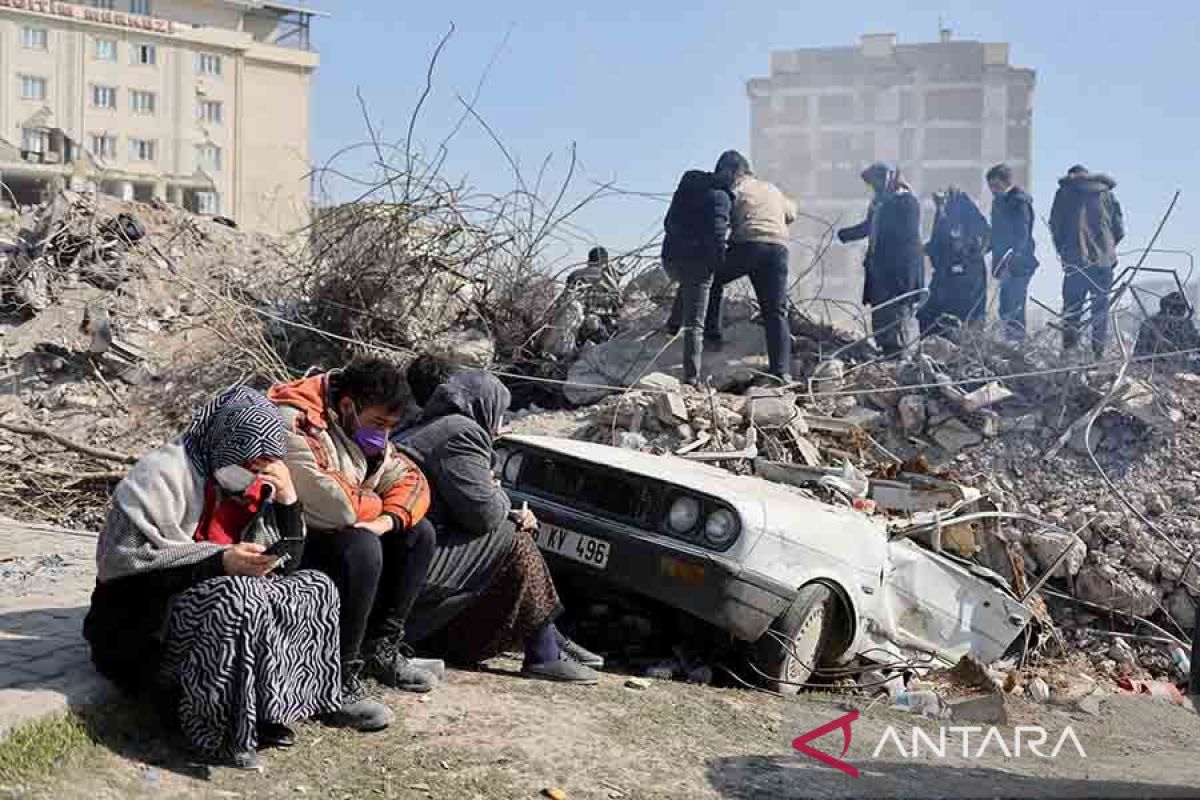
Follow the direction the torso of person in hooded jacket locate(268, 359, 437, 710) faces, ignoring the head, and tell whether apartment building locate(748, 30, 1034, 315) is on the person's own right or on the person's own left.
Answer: on the person's own left

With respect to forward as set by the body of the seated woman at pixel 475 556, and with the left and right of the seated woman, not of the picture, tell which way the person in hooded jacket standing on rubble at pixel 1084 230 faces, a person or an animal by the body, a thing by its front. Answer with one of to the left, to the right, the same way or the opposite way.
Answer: to the left

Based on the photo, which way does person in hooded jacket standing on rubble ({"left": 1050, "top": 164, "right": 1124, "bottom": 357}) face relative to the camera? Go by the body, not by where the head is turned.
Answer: away from the camera

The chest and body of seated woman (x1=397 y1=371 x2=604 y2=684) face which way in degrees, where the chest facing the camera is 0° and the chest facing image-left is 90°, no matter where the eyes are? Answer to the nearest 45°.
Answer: approximately 270°

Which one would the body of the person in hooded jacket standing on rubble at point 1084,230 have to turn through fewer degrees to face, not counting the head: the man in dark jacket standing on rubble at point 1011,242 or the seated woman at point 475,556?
the man in dark jacket standing on rubble

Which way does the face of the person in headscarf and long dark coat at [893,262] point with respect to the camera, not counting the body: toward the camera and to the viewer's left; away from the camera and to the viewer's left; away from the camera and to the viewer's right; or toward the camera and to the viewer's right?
away from the camera and to the viewer's left

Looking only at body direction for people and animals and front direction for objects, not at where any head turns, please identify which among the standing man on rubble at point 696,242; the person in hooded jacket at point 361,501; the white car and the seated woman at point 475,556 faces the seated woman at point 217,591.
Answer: the white car

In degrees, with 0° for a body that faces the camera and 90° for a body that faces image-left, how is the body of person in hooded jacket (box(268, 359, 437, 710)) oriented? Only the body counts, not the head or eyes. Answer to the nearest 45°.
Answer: approximately 315°

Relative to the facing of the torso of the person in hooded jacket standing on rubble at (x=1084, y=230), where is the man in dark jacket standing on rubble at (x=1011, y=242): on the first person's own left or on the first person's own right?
on the first person's own left

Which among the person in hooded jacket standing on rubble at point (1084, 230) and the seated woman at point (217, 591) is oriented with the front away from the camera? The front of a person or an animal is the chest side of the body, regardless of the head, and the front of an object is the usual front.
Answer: the person in hooded jacket standing on rubble
